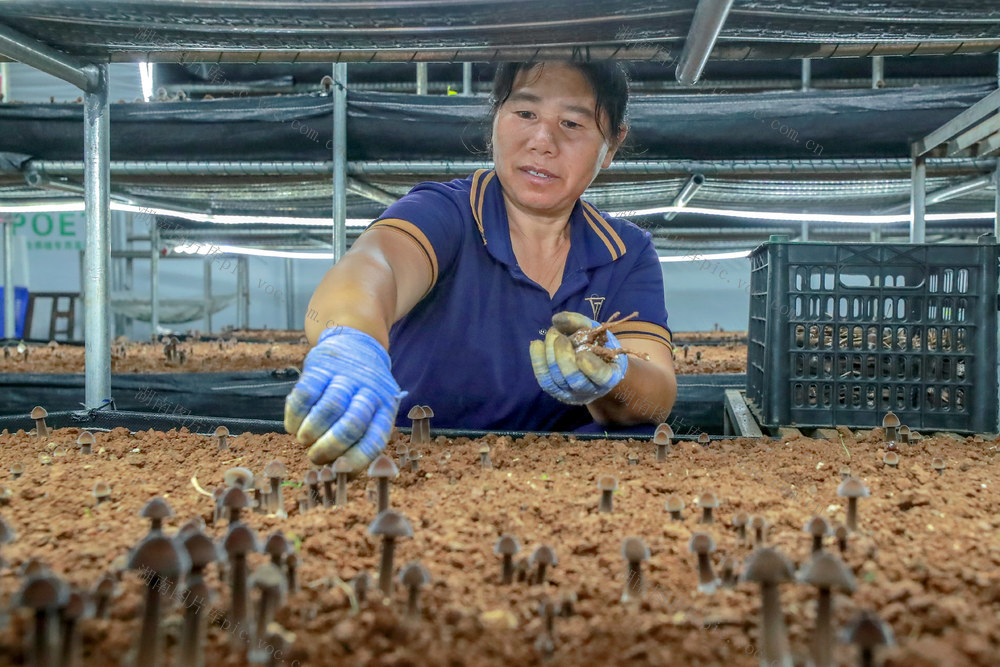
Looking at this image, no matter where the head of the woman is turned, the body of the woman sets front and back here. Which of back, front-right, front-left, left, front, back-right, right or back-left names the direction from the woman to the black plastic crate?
left

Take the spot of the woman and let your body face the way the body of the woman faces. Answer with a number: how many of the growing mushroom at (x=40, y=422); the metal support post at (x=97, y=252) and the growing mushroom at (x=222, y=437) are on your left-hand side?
0

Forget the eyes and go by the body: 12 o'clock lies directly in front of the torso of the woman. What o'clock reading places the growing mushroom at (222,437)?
The growing mushroom is roughly at 2 o'clock from the woman.

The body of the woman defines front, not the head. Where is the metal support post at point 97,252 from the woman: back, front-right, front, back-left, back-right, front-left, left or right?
right

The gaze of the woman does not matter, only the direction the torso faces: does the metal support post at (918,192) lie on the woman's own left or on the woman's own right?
on the woman's own left

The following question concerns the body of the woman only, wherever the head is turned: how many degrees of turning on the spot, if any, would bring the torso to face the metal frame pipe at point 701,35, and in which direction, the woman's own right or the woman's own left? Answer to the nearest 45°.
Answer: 0° — they already face it

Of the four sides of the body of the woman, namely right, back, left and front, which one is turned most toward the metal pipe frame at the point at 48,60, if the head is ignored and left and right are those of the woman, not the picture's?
right

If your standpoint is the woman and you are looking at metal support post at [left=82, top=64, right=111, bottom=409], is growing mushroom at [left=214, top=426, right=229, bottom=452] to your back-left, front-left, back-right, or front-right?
front-left

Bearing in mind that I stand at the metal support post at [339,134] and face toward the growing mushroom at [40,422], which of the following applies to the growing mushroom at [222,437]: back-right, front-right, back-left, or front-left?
front-left

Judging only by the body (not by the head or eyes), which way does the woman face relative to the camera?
toward the camera

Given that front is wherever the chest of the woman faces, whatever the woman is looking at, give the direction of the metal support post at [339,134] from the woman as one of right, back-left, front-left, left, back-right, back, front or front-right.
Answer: back-right

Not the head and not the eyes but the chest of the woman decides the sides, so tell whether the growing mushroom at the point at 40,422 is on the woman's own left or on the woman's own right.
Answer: on the woman's own right
